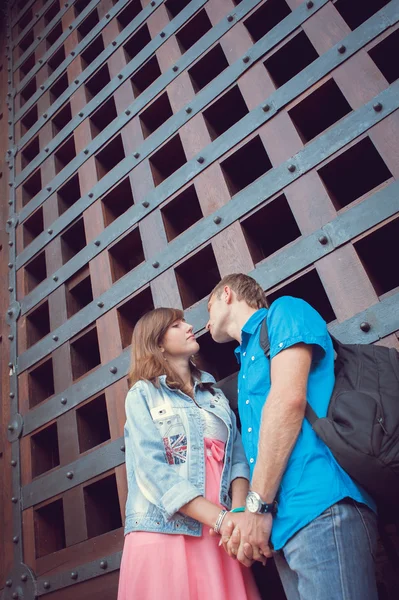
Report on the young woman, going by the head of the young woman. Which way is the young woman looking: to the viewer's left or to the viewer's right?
to the viewer's right

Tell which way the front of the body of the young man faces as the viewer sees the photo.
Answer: to the viewer's left

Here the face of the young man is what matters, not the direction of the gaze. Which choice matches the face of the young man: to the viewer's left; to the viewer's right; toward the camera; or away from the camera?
to the viewer's left
